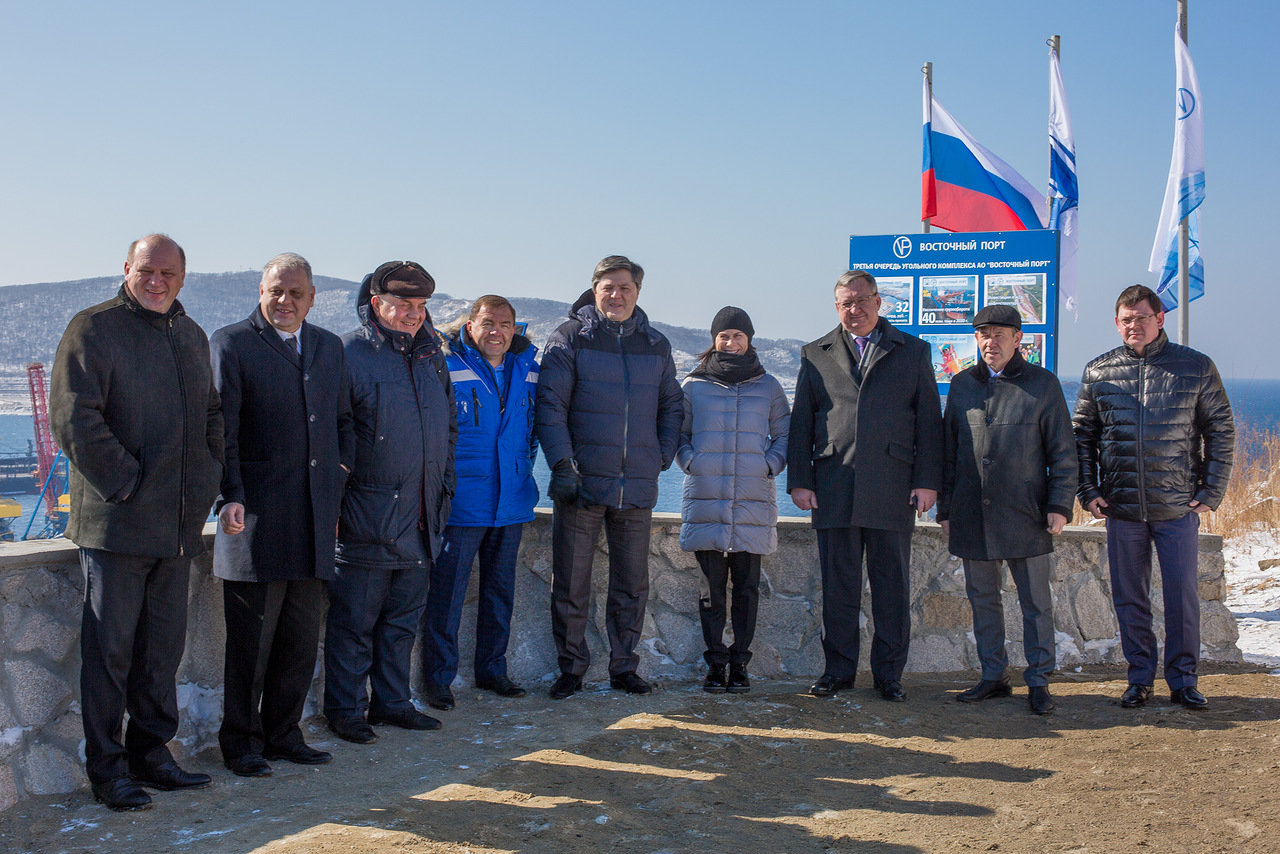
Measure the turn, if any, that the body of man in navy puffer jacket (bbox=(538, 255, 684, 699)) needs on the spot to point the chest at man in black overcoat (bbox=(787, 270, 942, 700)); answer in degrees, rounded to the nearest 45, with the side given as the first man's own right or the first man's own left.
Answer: approximately 90° to the first man's own left

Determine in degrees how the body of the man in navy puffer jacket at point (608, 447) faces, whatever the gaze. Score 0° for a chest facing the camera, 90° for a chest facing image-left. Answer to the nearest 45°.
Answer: approximately 0°

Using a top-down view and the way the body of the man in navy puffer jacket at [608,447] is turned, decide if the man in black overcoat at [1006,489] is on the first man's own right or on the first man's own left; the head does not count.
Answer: on the first man's own left

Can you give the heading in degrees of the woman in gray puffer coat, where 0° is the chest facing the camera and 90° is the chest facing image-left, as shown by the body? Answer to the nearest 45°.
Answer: approximately 0°
